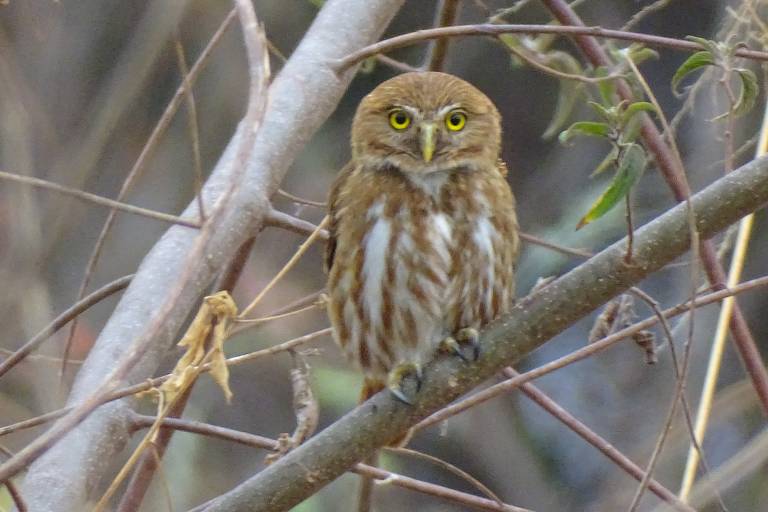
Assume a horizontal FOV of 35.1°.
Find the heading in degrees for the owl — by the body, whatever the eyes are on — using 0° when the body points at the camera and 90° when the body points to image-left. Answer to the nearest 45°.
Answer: approximately 0°

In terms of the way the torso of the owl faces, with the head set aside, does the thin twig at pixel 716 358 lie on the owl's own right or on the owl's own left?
on the owl's own left
